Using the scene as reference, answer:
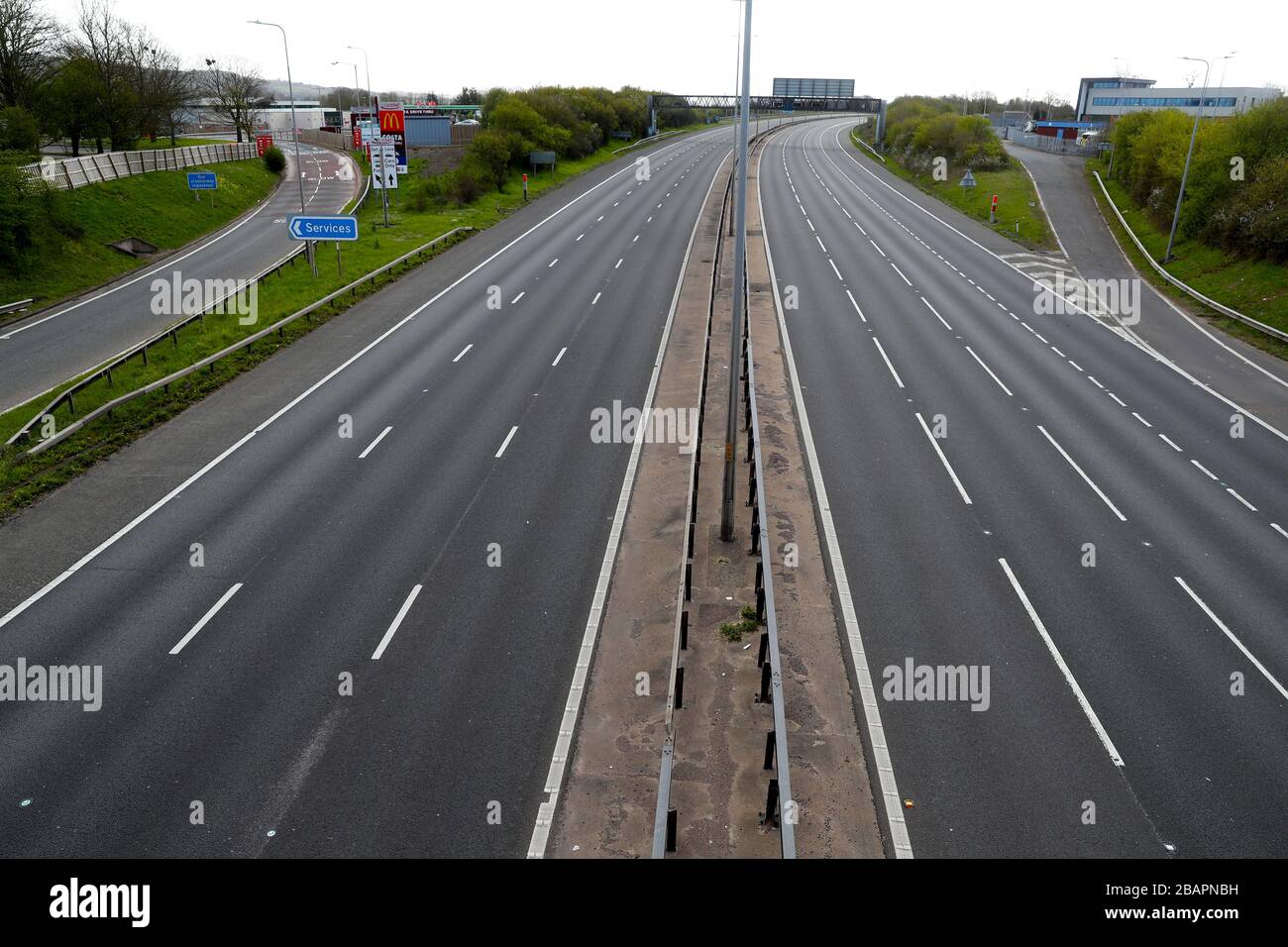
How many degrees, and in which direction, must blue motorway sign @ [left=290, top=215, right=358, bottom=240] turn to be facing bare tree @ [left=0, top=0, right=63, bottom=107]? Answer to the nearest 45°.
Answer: approximately 135° to its right

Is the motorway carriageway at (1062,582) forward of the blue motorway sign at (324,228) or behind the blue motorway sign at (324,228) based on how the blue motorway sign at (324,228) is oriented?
forward

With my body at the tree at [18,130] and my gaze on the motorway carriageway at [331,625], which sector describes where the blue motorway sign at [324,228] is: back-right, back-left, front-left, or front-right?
front-left

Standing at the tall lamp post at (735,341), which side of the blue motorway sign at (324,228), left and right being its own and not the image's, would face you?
front

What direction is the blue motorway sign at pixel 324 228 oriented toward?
toward the camera

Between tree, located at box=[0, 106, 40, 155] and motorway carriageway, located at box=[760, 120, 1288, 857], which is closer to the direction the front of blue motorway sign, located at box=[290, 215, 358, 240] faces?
the motorway carriageway

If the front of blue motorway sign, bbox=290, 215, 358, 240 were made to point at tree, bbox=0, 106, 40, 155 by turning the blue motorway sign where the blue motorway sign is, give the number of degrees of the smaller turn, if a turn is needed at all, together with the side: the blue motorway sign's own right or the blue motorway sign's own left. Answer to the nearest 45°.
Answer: approximately 135° to the blue motorway sign's own right

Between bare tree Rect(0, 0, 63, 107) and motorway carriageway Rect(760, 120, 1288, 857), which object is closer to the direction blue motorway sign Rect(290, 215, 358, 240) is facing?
the motorway carriageway

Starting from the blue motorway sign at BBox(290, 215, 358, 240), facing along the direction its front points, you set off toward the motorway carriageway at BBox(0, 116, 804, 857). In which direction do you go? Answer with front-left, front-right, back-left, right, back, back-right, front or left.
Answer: front

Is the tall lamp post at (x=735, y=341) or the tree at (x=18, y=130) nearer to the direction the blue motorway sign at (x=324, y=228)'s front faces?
the tall lamp post
